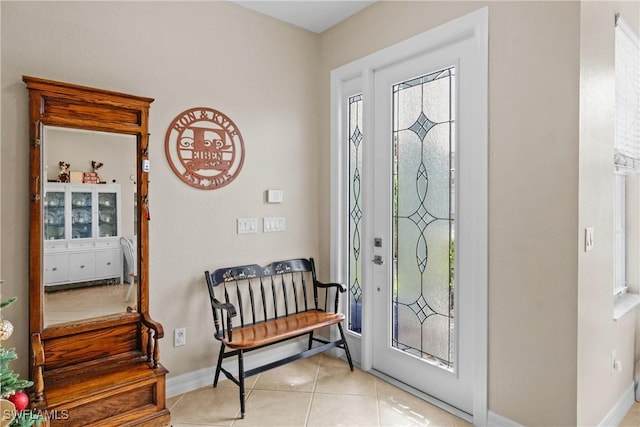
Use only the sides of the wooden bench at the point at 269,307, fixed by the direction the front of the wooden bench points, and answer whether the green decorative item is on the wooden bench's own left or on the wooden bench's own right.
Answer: on the wooden bench's own right

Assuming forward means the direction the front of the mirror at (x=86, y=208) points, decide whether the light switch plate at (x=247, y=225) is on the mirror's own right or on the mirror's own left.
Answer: on the mirror's own left

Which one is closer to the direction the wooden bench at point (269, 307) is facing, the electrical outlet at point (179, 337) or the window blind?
the window blind

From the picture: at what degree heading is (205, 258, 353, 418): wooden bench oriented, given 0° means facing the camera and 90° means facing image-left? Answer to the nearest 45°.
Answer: approximately 315°

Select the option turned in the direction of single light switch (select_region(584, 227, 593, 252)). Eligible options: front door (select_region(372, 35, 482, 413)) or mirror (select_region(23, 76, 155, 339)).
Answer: the mirror

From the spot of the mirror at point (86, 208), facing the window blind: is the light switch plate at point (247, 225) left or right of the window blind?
left

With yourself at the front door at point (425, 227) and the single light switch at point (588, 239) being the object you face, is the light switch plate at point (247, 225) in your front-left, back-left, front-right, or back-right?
back-right

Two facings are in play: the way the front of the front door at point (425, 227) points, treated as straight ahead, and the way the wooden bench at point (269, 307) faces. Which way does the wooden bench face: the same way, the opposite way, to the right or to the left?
to the left

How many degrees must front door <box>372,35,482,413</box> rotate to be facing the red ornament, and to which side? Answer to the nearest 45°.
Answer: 0° — it already faces it

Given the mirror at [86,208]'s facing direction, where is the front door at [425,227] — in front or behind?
in front

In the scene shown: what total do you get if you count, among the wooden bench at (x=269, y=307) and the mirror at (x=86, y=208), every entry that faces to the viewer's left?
0

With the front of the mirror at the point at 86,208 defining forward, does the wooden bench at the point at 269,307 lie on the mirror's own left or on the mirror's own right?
on the mirror's own left
